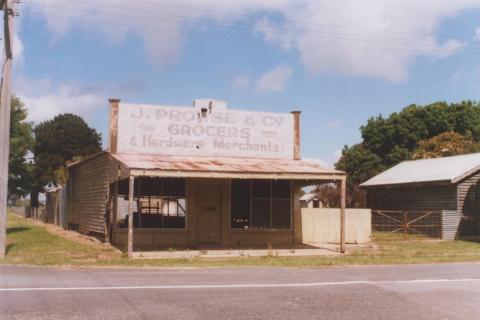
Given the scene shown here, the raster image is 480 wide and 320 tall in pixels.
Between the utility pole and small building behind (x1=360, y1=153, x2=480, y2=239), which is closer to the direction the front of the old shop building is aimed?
the utility pole

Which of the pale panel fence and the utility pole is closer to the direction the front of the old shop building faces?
the utility pole

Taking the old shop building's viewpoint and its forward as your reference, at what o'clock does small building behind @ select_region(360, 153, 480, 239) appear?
The small building behind is roughly at 8 o'clock from the old shop building.

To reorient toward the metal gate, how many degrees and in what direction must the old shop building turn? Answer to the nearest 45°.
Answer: approximately 135° to its left

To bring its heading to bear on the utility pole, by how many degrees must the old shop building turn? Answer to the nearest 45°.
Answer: approximately 45° to its right

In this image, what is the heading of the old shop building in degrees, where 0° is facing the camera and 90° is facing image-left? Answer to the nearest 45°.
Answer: approximately 0°

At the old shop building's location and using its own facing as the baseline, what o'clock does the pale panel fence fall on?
The pale panel fence is roughly at 8 o'clock from the old shop building.
